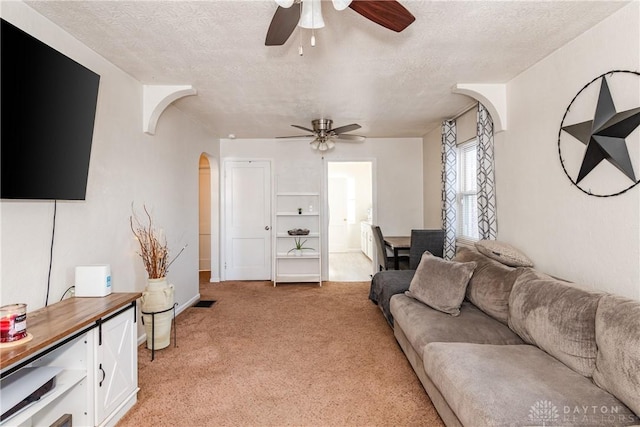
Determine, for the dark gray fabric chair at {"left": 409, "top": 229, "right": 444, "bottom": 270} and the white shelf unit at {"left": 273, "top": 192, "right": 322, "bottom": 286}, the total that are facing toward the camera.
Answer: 1

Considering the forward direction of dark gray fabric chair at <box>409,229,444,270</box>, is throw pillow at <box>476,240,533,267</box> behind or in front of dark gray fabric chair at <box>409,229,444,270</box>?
behind

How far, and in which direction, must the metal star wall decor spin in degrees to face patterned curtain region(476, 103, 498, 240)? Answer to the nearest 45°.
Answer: approximately 90° to its right

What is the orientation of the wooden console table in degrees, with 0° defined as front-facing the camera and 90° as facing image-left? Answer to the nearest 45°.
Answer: approximately 315°

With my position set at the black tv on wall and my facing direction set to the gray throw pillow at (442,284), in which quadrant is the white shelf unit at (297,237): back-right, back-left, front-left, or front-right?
front-left

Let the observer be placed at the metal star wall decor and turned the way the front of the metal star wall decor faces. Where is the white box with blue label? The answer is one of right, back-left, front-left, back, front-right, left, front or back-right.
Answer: front

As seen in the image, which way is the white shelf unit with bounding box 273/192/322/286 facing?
toward the camera

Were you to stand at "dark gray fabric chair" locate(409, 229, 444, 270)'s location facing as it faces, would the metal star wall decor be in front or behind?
behind

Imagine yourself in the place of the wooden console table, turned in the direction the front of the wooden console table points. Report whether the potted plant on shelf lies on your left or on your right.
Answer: on your left

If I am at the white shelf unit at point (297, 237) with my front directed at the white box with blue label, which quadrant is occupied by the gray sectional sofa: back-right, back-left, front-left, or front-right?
front-left

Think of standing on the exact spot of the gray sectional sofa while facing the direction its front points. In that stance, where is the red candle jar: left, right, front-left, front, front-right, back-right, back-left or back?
front

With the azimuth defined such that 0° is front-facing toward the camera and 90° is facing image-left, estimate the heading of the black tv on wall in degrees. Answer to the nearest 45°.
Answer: approximately 315°

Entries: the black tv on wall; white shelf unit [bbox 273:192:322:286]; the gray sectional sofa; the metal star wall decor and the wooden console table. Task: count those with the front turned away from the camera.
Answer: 0

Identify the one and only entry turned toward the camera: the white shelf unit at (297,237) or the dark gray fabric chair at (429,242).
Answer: the white shelf unit
